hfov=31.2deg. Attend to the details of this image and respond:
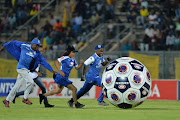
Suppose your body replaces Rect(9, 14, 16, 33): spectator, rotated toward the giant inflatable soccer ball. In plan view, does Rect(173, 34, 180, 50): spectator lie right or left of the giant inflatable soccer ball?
left

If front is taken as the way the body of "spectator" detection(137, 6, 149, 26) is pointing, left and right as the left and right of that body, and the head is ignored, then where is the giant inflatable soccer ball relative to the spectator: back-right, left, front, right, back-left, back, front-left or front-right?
front-left

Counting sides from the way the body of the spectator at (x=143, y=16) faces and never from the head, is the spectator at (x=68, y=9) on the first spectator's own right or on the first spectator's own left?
on the first spectator's own right

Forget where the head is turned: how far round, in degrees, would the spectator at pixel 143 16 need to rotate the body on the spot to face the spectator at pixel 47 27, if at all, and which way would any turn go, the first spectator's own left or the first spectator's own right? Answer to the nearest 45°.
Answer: approximately 45° to the first spectator's own right

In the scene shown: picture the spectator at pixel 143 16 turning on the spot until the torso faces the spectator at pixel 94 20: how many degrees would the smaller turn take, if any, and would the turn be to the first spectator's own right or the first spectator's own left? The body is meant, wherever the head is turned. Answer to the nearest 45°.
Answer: approximately 45° to the first spectator's own right

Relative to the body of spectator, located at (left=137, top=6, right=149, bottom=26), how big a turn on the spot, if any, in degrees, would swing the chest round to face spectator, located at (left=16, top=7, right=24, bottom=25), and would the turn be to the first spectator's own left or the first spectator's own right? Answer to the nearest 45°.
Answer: approximately 45° to the first spectator's own right

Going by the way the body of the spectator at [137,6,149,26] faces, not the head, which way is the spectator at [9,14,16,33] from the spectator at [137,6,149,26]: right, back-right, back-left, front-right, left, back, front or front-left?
front-right

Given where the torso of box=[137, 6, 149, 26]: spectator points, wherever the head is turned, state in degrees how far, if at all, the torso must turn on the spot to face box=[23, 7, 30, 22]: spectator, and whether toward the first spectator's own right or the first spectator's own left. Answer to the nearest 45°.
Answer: approximately 45° to the first spectator's own right

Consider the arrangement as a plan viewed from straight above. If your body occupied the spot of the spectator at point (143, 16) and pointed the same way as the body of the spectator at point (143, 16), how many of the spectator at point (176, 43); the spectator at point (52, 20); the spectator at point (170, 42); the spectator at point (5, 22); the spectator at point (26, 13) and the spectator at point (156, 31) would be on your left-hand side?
3

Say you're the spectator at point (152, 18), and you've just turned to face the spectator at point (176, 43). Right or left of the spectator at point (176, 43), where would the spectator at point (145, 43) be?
right

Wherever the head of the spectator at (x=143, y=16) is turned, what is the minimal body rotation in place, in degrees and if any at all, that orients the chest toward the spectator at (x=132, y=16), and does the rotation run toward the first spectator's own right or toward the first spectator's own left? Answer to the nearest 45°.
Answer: approximately 45° to the first spectator's own right

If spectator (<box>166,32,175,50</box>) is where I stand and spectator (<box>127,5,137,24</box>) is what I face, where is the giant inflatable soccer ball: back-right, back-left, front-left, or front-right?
back-left

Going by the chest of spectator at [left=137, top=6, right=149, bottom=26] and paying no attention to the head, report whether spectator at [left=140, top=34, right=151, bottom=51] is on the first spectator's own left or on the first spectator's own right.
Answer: on the first spectator's own left

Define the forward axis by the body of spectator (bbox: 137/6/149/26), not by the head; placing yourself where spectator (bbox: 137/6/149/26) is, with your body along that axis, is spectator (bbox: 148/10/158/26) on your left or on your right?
on your left
